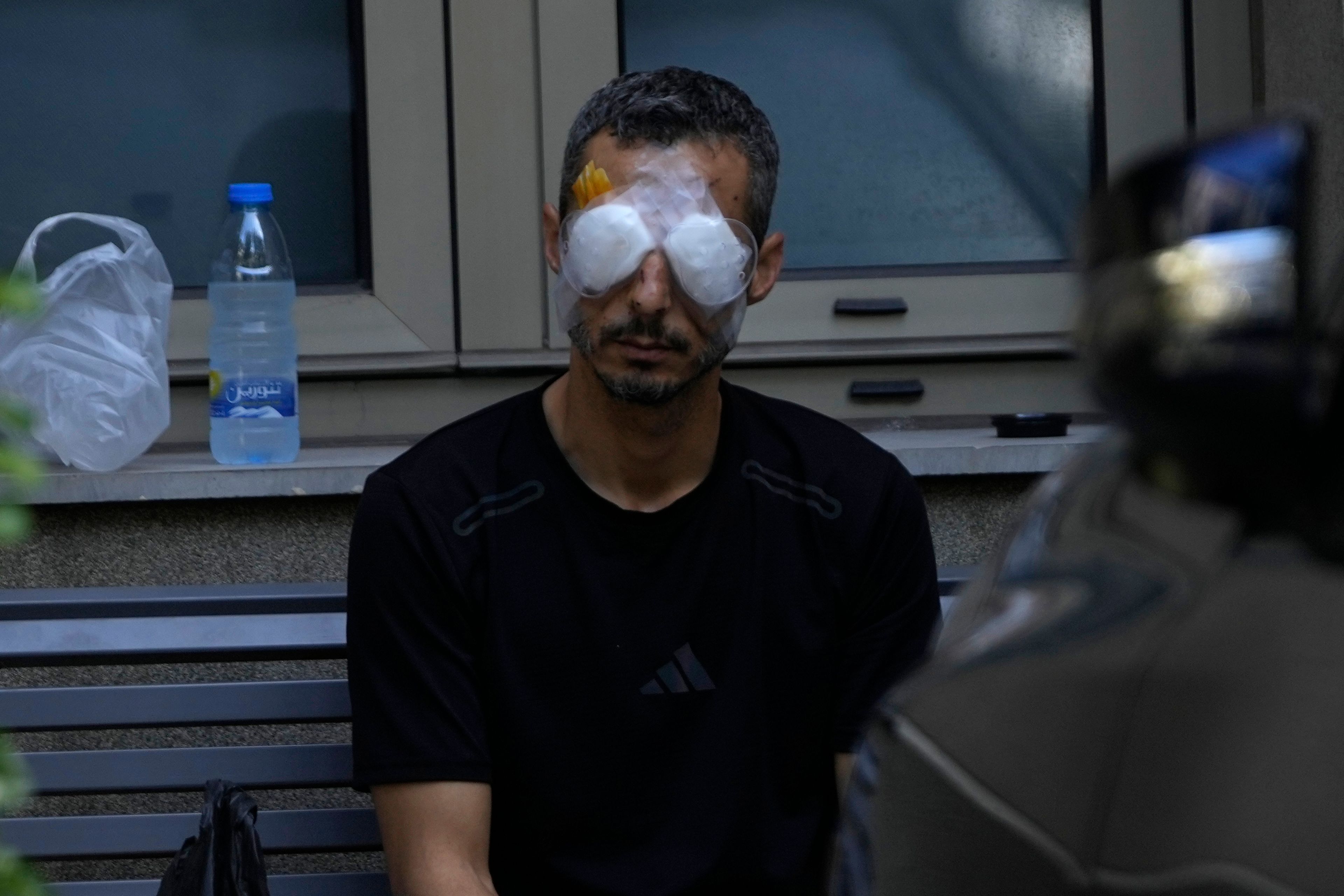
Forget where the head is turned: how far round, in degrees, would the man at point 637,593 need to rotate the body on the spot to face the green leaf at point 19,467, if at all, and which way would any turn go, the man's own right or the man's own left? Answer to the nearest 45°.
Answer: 0° — they already face it

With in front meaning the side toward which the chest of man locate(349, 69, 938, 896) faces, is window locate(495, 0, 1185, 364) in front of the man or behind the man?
behind

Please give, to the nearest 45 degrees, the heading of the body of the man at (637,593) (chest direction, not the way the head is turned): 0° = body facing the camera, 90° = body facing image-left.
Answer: approximately 0°

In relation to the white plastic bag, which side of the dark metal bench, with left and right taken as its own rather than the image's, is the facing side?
back

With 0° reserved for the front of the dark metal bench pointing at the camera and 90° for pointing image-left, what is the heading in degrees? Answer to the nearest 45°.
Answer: approximately 0°

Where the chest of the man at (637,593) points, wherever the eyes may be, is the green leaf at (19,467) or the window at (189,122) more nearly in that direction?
the green leaf

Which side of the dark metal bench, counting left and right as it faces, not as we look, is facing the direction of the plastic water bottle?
back
